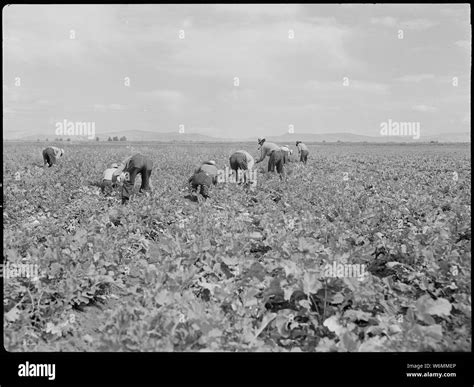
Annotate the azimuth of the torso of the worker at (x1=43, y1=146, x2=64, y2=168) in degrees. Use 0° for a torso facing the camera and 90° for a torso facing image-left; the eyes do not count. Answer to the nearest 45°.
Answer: approximately 270°

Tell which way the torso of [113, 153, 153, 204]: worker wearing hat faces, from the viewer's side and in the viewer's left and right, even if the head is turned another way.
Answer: facing to the left of the viewer

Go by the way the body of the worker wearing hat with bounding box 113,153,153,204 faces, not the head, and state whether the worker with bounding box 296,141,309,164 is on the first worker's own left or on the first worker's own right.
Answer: on the first worker's own right

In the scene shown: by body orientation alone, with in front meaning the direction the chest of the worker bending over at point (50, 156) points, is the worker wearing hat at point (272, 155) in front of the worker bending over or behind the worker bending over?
in front
